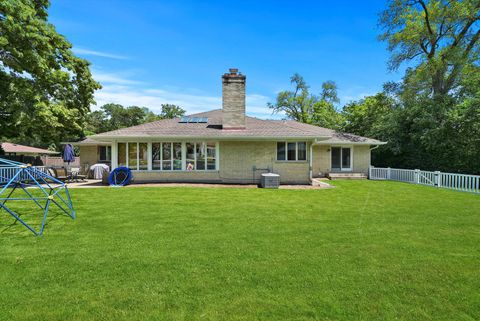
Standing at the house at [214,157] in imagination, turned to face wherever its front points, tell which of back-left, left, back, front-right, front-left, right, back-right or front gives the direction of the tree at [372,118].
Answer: front-right

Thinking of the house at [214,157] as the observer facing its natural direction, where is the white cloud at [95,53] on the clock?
The white cloud is roughly at 10 o'clock from the house.

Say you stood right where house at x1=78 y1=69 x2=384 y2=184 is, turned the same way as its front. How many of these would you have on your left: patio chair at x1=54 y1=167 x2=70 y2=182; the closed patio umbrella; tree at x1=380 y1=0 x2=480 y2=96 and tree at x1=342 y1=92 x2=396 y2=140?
2

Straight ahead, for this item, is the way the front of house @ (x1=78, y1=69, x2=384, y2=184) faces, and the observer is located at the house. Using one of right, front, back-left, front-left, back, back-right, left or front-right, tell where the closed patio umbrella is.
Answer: left

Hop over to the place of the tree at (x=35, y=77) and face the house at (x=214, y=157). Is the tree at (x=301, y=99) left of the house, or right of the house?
left

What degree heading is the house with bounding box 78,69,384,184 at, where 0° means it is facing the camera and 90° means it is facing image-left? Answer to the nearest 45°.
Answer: approximately 180°

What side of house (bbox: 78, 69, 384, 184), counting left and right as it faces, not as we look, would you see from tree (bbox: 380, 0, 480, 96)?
right

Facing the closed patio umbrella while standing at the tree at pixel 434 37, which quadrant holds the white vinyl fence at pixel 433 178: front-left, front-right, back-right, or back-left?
front-left

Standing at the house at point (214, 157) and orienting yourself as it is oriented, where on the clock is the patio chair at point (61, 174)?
The patio chair is roughly at 9 o'clock from the house.

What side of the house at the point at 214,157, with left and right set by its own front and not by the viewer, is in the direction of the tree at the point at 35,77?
left
